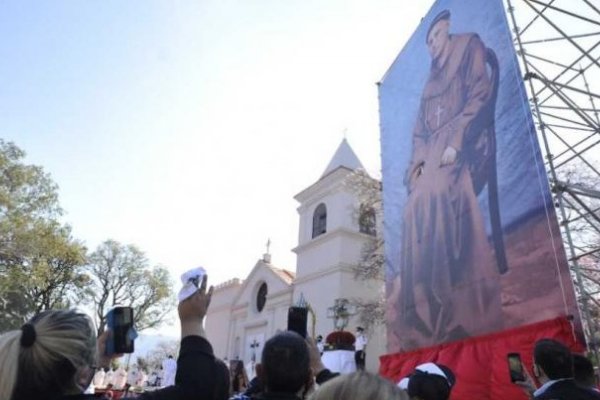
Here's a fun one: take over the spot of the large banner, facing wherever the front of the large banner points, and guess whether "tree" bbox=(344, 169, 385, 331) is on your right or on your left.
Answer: on your right

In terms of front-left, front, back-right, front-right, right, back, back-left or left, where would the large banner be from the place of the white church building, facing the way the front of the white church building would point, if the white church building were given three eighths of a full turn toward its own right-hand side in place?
back

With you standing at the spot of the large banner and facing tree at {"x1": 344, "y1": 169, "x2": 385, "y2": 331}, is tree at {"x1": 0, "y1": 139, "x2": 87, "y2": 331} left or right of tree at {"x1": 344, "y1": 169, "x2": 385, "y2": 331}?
left

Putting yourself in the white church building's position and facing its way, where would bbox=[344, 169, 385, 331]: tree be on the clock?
The tree is roughly at 10 o'clock from the white church building.

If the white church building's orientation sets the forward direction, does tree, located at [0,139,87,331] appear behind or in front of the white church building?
in front

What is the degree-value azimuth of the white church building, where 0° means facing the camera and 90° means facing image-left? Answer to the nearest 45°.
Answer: approximately 45°

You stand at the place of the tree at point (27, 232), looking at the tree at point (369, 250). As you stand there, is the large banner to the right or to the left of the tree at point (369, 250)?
right
